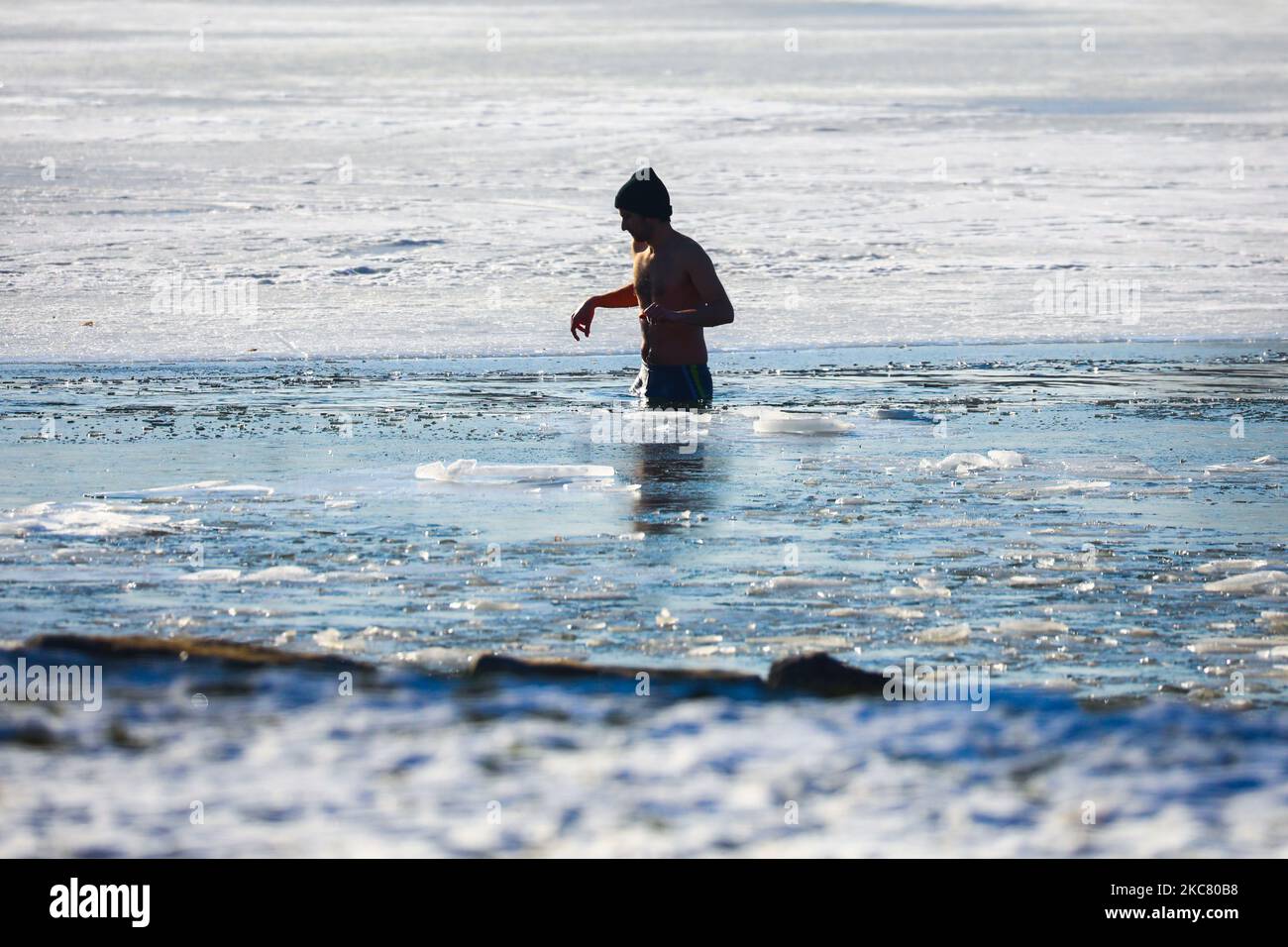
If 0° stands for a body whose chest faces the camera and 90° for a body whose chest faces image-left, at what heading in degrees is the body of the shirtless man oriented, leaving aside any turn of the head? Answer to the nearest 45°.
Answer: approximately 45°

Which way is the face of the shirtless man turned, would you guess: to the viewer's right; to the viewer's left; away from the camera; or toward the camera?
to the viewer's left

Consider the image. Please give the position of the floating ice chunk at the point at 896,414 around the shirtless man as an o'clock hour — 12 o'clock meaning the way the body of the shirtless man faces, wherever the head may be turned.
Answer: The floating ice chunk is roughly at 8 o'clock from the shirtless man.

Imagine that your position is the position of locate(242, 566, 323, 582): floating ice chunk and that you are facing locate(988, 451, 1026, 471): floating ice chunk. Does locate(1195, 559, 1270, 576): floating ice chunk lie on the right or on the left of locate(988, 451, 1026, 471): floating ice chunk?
right

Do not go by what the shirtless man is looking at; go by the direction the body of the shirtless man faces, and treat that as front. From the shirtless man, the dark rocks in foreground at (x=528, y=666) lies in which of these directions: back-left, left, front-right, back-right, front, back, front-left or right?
front-left

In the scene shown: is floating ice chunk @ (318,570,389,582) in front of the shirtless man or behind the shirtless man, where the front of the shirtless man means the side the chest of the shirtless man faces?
in front

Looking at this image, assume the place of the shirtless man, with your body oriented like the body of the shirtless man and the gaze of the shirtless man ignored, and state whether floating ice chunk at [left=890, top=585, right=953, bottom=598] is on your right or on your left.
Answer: on your left

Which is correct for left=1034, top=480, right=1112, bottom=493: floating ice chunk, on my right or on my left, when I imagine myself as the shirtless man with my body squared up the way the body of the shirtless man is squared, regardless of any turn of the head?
on my left

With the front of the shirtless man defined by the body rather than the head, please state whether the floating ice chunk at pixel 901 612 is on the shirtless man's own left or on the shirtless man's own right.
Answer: on the shirtless man's own left

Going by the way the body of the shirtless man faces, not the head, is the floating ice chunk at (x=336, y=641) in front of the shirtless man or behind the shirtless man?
in front
